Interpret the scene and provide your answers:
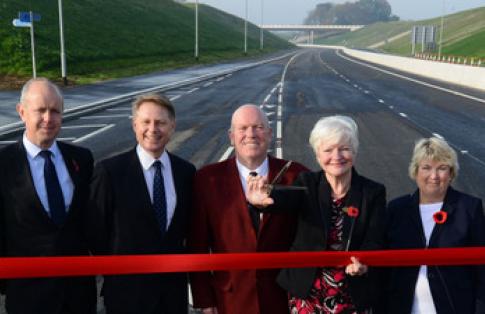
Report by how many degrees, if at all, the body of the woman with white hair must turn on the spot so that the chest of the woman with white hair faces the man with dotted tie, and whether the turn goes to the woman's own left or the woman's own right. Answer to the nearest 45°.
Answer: approximately 90° to the woman's own right

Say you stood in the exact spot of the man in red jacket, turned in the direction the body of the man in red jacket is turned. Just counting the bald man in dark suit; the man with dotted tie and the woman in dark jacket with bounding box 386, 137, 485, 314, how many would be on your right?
2

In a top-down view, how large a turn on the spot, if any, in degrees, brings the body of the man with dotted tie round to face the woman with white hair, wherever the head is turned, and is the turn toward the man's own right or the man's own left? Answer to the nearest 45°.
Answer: approximately 45° to the man's own left

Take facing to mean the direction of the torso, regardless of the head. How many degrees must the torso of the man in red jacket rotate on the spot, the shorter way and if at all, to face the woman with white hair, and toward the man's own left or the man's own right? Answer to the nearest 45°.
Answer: approximately 90° to the man's own left

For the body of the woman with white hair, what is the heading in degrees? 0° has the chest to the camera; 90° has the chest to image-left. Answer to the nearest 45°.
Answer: approximately 0°

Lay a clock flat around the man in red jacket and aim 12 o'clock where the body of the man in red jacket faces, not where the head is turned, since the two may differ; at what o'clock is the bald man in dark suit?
The bald man in dark suit is roughly at 3 o'clock from the man in red jacket.

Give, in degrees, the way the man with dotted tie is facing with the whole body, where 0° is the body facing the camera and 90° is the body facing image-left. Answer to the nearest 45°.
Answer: approximately 315°

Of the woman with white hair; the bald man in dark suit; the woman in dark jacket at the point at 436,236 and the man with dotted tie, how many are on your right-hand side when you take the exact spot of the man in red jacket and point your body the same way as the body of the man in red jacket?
2

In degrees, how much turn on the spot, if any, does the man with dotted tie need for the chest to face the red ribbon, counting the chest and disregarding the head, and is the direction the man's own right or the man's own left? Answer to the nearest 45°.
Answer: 0° — they already face it

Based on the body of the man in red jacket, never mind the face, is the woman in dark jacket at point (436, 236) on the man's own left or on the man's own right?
on the man's own left
